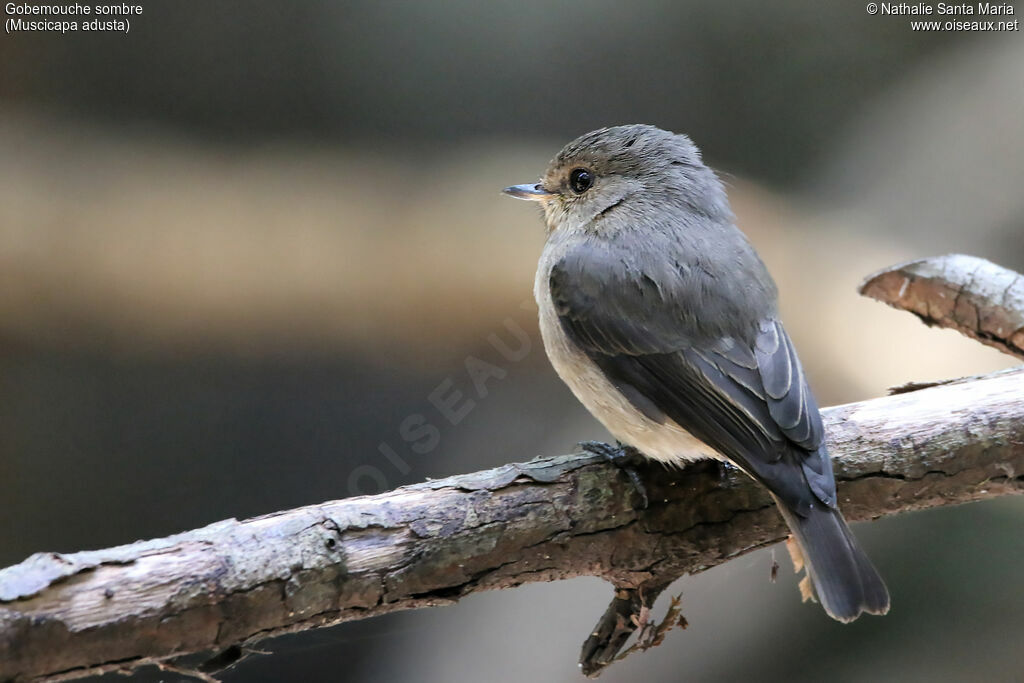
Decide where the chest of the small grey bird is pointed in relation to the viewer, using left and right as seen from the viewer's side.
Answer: facing away from the viewer and to the left of the viewer

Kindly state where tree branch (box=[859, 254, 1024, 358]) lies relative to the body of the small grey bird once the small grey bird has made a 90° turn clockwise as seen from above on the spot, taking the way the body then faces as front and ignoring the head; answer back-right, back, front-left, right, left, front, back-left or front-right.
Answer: front
